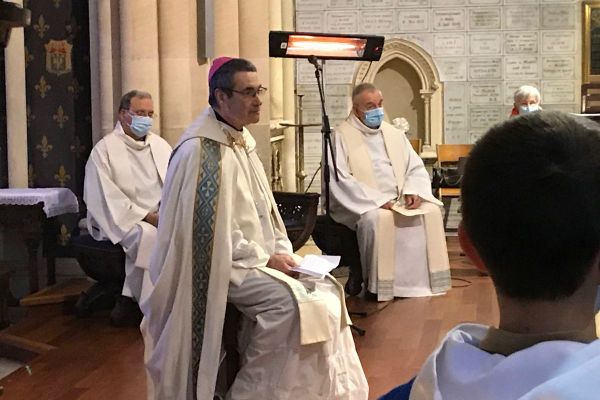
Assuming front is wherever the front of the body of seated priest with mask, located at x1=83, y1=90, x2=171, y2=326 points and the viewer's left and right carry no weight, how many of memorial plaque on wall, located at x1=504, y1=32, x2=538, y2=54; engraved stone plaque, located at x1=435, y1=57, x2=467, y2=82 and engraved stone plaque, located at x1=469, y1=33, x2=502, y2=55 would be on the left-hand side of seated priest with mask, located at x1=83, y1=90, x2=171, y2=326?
3

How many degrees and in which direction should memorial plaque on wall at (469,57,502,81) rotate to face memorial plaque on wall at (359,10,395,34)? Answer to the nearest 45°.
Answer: approximately 90° to its right

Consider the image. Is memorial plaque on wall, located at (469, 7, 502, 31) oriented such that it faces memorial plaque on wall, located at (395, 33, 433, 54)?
no

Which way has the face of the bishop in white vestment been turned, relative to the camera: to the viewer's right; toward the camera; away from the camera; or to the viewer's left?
to the viewer's right

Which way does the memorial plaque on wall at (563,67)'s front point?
toward the camera

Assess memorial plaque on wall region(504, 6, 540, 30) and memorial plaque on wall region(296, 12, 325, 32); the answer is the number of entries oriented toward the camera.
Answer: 2

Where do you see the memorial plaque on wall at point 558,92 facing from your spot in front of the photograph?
facing the viewer

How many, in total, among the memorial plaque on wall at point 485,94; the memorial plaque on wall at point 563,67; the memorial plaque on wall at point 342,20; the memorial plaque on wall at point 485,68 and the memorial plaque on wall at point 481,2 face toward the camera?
5

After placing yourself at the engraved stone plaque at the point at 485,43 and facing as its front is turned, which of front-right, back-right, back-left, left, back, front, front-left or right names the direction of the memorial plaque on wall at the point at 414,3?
right

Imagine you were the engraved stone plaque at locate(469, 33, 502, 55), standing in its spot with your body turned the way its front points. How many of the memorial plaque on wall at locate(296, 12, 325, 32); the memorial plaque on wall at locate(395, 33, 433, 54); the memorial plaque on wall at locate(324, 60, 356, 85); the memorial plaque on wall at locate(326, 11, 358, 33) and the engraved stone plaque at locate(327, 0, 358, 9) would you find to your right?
5

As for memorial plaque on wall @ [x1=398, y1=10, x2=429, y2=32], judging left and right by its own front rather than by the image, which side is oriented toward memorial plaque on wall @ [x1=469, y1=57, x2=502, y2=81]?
left

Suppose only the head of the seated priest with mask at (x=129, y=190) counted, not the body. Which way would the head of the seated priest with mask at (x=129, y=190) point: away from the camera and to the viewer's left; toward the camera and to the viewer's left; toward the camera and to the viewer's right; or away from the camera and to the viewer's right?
toward the camera and to the viewer's right

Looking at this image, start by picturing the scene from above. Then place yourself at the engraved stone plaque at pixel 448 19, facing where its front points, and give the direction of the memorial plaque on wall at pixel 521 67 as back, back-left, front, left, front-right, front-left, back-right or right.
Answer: left

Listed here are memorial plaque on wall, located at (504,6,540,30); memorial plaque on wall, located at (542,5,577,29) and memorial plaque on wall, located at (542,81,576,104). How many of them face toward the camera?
3

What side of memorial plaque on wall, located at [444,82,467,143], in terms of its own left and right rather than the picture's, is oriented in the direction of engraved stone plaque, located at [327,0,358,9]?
right

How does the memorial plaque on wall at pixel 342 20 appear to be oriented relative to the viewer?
toward the camera

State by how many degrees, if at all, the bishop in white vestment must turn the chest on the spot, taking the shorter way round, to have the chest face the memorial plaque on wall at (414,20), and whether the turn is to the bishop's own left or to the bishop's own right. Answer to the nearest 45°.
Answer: approximately 135° to the bishop's own left
